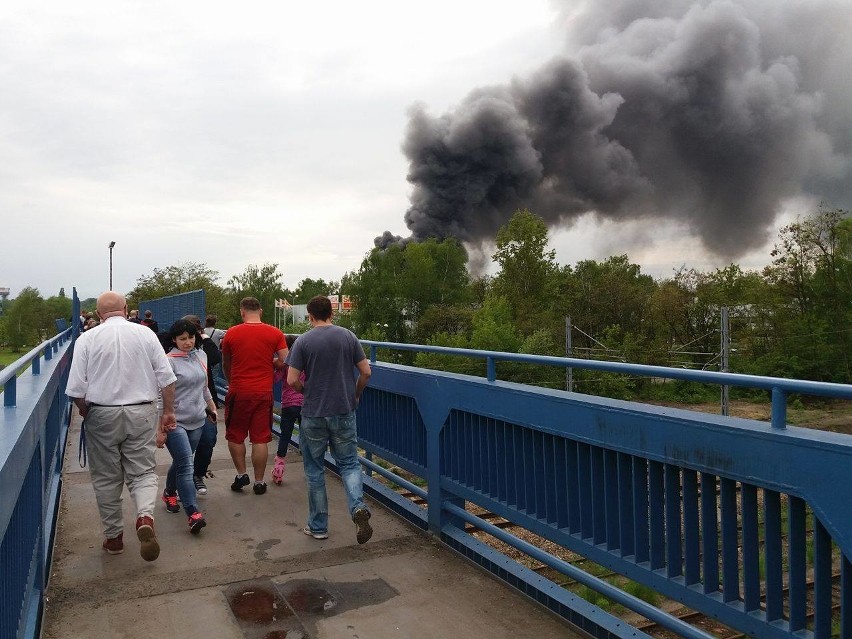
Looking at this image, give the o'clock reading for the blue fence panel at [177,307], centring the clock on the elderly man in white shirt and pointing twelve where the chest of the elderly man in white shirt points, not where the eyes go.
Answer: The blue fence panel is roughly at 12 o'clock from the elderly man in white shirt.

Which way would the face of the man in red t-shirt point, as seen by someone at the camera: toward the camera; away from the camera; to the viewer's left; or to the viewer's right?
away from the camera

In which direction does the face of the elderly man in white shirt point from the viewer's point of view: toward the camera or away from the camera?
away from the camera

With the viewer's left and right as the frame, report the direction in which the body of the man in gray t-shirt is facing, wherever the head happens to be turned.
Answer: facing away from the viewer

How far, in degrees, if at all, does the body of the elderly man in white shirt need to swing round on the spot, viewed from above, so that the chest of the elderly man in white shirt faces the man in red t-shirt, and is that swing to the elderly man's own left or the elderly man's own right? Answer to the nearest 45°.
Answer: approximately 45° to the elderly man's own right

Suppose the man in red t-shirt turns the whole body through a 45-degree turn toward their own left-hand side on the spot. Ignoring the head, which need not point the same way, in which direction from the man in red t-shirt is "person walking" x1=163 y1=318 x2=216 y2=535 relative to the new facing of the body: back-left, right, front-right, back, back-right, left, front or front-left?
left

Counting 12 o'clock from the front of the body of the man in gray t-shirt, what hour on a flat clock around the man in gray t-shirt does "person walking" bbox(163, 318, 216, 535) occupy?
The person walking is roughly at 10 o'clock from the man in gray t-shirt.

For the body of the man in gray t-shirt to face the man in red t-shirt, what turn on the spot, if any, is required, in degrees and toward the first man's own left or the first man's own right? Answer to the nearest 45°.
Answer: approximately 45° to the first man's own left

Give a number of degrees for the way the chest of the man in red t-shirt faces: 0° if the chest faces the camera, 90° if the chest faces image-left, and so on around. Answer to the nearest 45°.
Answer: approximately 180°

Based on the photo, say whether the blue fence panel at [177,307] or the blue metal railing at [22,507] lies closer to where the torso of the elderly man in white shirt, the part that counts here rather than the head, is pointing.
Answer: the blue fence panel

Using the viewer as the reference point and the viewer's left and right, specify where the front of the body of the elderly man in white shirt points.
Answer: facing away from the viewer
